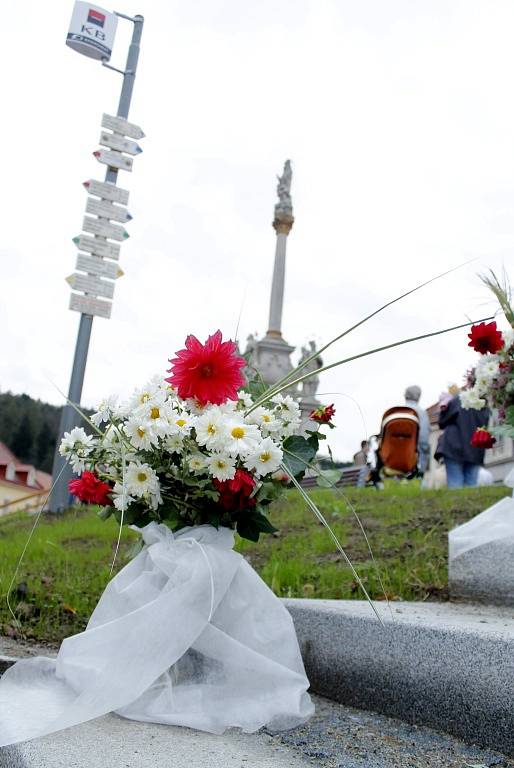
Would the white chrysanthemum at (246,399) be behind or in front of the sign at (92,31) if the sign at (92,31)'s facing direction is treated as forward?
in front

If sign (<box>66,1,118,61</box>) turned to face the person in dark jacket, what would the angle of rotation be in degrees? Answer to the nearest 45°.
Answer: approximately 90° to its left

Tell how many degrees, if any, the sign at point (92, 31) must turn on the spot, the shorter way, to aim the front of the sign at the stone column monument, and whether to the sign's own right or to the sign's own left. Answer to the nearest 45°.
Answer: approximately 135° to the sign's own left

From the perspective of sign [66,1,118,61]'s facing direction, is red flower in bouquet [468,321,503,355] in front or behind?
in front

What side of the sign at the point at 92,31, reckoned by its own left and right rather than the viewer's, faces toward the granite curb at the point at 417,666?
front

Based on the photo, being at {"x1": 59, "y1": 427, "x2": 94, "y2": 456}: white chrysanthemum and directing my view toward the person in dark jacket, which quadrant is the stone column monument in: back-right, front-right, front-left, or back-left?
front-left

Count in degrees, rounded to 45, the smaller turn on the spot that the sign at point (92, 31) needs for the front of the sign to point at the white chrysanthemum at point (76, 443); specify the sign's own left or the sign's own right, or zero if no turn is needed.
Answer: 0° — it already faces it

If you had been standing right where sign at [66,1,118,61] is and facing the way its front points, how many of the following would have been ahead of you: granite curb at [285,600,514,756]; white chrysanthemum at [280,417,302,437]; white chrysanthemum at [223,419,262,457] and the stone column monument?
3

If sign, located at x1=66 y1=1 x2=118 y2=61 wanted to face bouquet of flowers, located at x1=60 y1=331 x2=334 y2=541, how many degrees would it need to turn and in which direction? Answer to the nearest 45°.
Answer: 0° — it already faces it

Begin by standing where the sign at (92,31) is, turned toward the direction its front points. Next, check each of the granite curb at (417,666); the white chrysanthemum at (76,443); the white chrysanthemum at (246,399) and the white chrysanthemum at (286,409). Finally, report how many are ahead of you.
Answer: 4

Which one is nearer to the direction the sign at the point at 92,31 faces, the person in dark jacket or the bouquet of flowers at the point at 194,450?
the bouquet of flowers

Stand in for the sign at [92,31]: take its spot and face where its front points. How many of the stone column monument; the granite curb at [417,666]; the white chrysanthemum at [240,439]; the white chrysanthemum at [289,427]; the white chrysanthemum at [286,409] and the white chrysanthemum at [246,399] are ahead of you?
5

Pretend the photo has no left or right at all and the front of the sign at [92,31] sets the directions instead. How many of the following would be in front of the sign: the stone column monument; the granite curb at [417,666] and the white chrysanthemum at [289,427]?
2

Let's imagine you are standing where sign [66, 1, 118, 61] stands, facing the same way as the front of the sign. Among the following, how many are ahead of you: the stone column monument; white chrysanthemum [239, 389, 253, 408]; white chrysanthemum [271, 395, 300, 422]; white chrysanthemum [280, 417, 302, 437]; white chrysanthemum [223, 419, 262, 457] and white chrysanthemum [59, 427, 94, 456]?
5

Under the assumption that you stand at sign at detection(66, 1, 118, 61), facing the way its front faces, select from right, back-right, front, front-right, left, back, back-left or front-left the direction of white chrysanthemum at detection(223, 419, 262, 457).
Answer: front

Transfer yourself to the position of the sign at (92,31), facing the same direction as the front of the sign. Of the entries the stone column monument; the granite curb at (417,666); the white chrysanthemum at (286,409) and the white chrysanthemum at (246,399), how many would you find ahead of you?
3

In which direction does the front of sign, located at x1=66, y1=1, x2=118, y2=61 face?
toward the camera
